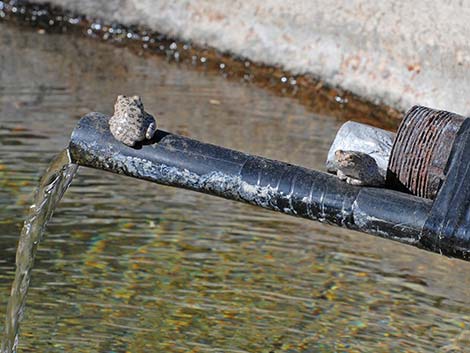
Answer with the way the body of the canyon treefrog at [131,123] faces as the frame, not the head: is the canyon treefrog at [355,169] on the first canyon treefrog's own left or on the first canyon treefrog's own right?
on the first canyon treefrog's own right
